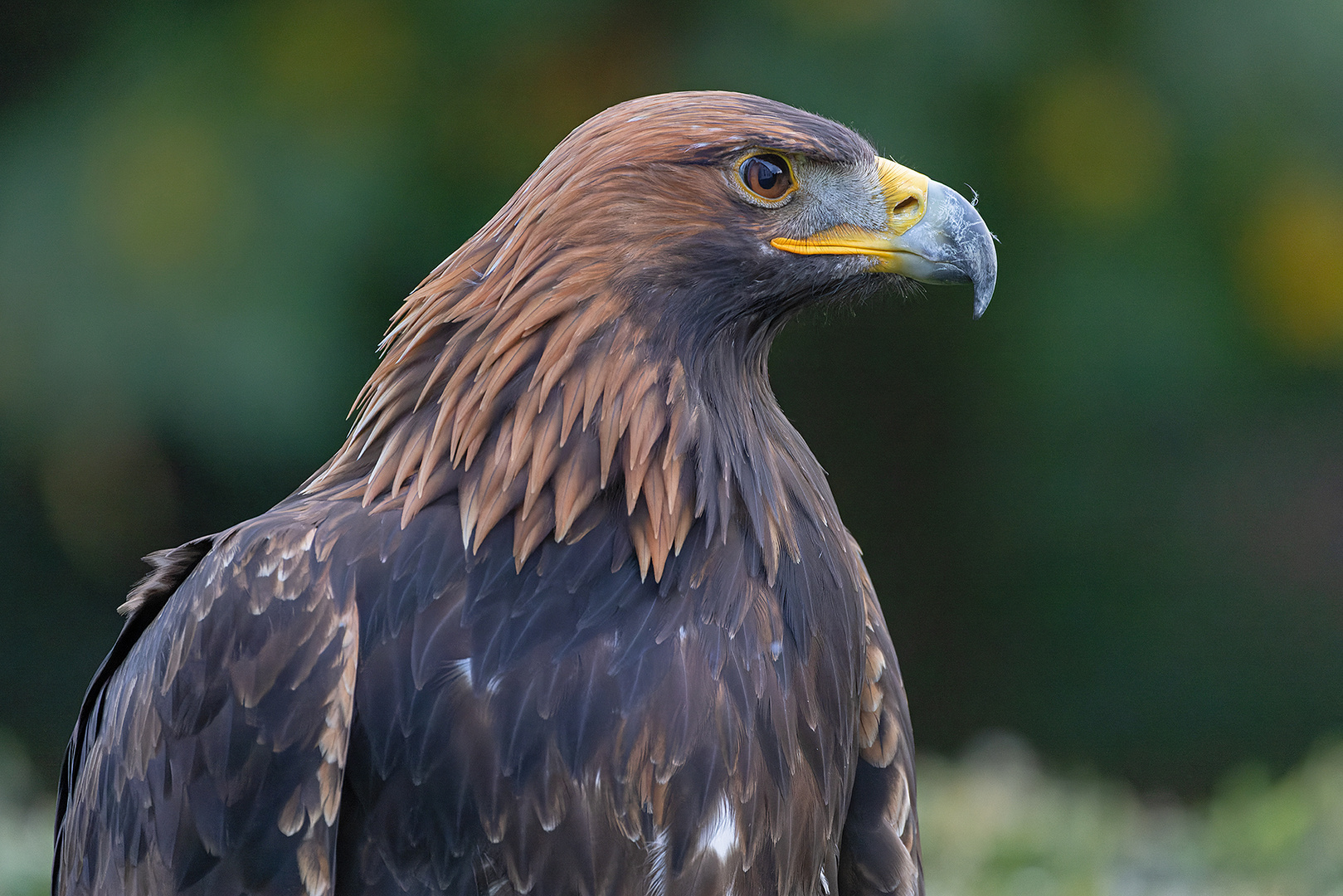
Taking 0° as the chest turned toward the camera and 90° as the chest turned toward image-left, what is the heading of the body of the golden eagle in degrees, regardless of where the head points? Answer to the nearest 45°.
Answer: approximately 315°
